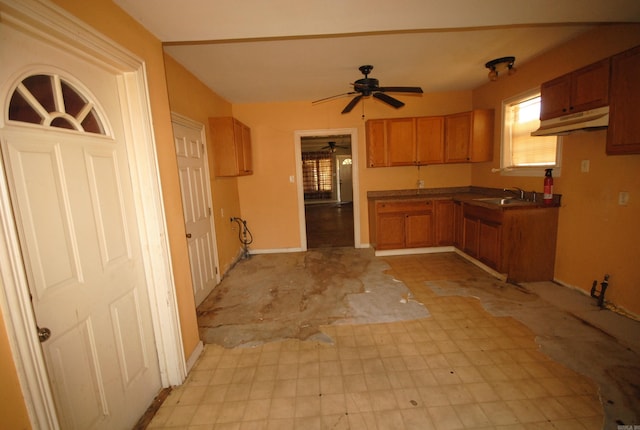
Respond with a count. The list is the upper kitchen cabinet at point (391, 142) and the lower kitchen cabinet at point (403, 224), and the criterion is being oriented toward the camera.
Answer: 2

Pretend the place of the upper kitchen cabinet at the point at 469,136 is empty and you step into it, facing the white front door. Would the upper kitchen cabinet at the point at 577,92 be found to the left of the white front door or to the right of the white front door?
left

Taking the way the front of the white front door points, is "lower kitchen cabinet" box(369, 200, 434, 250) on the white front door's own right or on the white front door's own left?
on the white front door's own left

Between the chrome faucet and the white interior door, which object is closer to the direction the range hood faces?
the white interior door

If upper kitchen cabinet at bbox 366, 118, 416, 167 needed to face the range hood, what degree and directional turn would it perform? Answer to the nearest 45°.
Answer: approximately 45° to its left

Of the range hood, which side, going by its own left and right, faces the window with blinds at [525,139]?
right

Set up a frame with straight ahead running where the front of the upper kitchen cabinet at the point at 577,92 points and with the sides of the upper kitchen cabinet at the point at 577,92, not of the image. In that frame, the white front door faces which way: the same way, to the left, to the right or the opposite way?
the opposite way

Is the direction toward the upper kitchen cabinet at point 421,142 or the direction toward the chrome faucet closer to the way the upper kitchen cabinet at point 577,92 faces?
the upper kitchen cabinet

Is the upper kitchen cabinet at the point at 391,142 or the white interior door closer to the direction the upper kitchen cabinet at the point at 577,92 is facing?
the white interior door

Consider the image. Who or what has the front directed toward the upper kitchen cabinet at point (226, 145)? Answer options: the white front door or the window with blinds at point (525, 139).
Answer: the window with blinds

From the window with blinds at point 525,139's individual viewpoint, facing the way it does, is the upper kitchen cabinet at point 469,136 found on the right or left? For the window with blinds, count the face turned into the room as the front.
on its right

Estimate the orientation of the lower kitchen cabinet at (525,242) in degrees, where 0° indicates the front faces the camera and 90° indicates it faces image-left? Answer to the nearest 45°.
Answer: approximately 45°

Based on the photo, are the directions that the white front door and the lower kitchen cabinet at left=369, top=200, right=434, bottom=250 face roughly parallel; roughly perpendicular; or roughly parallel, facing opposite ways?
roughly perpendicular

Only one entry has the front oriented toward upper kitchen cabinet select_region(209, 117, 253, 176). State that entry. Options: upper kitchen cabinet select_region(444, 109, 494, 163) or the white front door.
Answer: upper kitchen cabinet select_region(444, 109, 494, 163)

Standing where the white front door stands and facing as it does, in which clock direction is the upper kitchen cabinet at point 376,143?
The upper kitchen cabinet is roughly at 10 o'clock from the white front door.

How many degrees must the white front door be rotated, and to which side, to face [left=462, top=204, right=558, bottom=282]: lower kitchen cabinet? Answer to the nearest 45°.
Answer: approximately 45° to its left
